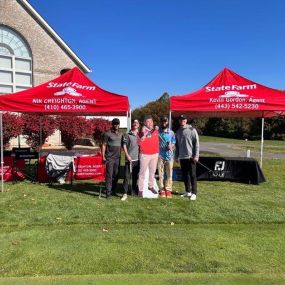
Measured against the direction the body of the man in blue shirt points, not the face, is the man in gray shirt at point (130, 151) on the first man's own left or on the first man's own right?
on the first man's own right

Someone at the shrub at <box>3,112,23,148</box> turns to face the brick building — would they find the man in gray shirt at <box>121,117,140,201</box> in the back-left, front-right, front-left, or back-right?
back-right

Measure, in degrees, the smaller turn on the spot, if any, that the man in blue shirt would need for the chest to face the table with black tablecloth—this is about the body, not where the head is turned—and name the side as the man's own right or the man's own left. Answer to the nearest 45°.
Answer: approximately 135° to the man's own left

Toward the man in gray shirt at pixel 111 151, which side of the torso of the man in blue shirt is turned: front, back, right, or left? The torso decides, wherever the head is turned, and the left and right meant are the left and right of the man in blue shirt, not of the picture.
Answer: right

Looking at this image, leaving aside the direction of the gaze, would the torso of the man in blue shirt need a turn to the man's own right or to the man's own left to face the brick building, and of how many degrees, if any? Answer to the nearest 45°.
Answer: approximately 135° to the man's own right

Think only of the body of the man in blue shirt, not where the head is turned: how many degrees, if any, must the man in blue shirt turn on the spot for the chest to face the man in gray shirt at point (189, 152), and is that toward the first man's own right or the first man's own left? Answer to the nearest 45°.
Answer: approximately 90° to the first man's own left

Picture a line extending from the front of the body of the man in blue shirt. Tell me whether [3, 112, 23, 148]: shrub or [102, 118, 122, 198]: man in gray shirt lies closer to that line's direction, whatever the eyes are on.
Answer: the man in gray shirt

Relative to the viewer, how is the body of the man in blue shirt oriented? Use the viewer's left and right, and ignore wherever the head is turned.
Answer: facing the viewer

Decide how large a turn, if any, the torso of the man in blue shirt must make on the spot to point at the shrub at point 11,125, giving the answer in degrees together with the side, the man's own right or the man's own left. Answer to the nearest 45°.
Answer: approximately 135° to the man's own right
